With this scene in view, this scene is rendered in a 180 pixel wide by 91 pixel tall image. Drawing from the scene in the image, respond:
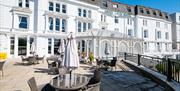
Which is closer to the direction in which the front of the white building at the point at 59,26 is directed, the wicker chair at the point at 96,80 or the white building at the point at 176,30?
the wicker chair

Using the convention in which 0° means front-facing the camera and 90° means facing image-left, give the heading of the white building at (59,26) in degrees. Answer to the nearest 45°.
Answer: approximately 315°

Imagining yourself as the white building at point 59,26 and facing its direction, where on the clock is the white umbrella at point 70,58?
The white umbrella is roughly at 1 o'clock from the white building.

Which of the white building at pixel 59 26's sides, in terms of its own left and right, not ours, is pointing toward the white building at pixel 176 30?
left

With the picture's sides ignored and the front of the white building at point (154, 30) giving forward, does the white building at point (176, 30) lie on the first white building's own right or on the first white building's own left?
on the first white building's own left

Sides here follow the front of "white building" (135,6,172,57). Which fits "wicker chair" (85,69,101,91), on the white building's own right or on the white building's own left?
on the white building's own right

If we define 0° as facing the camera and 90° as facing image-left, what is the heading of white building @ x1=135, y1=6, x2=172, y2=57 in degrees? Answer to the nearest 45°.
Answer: approximately 315°
